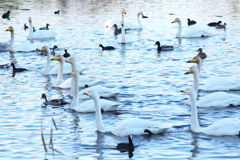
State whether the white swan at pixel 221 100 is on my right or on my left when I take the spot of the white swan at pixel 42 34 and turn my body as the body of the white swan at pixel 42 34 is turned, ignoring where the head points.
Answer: on my left

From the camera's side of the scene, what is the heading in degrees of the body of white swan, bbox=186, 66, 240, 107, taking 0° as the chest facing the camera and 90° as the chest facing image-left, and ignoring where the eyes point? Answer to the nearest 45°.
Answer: approximately 90°

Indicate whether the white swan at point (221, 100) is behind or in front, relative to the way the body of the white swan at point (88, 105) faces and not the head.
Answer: behind

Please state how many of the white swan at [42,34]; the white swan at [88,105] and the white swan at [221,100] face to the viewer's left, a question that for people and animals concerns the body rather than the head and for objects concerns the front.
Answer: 3

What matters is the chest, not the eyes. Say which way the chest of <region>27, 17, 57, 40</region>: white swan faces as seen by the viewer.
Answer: to the viewer's left

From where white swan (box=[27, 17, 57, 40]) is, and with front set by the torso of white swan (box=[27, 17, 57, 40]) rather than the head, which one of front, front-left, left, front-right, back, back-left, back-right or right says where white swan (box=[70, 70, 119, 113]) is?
left

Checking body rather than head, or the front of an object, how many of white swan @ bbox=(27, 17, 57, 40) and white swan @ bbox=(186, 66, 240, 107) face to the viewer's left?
2

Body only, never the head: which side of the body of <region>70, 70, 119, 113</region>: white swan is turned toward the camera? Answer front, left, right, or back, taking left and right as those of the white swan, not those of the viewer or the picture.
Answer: left

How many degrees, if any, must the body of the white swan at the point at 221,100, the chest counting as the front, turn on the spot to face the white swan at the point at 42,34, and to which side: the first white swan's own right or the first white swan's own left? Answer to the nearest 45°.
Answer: approximately 45° to the first white swan's own right

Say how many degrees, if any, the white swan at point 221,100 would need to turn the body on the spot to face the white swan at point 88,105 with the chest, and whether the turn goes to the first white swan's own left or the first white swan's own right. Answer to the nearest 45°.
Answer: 0° — it already faces it
